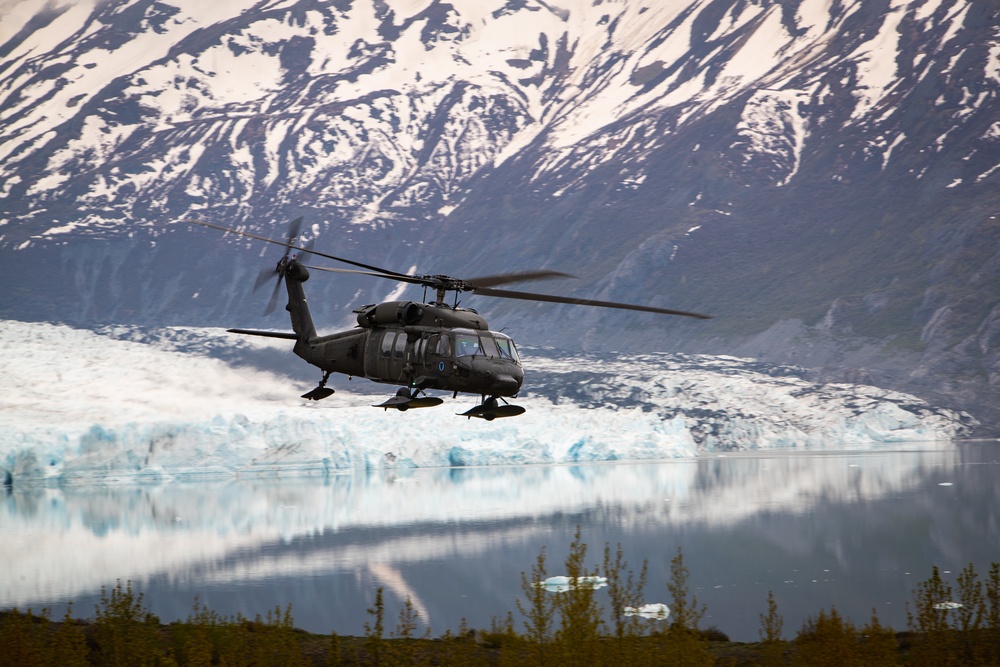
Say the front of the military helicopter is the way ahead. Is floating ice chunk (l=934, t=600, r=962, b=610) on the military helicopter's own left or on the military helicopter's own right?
on the military helicopter's own left

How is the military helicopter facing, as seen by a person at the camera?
facing the viewer and to the right of the viewer
